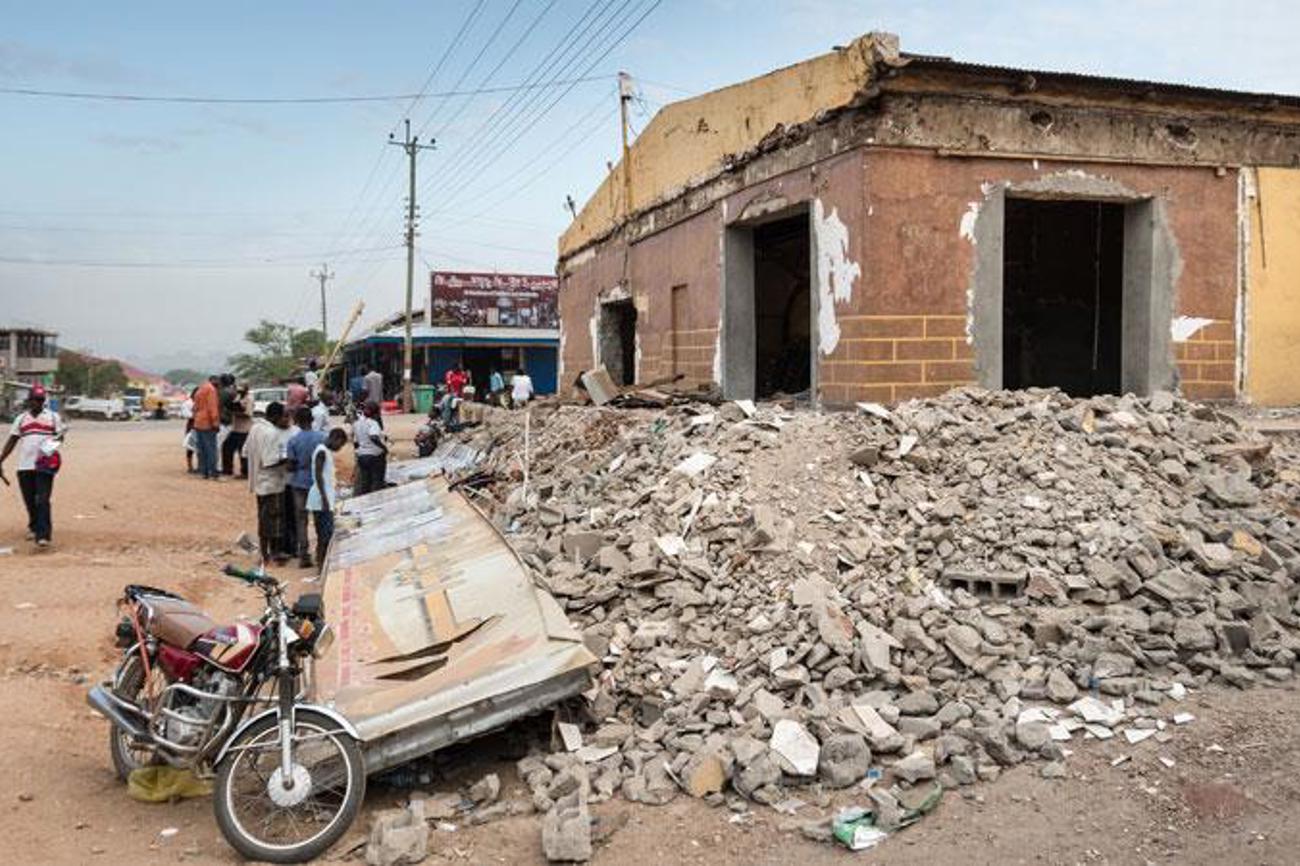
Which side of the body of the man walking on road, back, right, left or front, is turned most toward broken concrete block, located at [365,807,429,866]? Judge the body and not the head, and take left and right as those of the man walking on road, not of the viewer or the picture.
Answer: front

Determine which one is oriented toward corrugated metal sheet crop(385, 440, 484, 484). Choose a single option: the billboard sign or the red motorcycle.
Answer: the billboard sign

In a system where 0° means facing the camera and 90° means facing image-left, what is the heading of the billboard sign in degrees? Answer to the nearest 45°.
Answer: approximately 0°

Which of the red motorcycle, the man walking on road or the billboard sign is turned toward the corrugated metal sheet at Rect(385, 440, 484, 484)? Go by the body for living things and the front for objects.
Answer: the billboard sign

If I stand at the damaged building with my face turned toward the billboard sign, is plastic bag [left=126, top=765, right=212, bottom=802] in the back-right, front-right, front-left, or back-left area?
back-left

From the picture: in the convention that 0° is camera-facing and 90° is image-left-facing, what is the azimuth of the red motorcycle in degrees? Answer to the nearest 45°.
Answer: approximately 315°

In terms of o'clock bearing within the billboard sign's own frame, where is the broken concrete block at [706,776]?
The broken concrete block is roughly at 12 o'clock from the billboard sign.

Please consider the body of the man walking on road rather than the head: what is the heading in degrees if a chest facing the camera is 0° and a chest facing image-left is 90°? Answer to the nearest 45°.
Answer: approximately 0°

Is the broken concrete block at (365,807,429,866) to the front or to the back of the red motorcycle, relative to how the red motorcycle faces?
to the front

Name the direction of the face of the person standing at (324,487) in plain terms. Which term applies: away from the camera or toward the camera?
away from the camera

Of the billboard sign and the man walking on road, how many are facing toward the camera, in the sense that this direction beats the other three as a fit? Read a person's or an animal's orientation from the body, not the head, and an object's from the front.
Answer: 2
